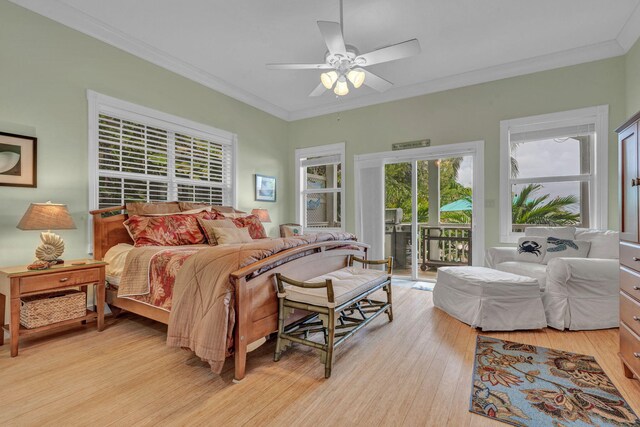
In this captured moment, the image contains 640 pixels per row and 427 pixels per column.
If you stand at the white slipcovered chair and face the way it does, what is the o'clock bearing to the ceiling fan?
The ceiling fan is roughly at 12 o'clock from the white slipcovered chair.

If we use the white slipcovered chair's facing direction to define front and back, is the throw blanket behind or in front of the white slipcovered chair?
in front

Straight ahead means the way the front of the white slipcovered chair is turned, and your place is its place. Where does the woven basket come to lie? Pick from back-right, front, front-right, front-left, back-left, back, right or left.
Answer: front

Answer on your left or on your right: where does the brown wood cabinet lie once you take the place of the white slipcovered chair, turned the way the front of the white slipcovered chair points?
on your left

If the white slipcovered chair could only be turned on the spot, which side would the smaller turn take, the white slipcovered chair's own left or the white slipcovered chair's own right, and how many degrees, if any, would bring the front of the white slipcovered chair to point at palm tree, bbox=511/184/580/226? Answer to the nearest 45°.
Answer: approximately 135° to the white slipcovered chair's own right

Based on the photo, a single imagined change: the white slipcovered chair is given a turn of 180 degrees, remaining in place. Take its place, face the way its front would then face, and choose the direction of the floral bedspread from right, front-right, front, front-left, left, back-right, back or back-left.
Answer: back

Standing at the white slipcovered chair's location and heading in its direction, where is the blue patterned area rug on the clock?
The blue patterned area rug is roughly at 11 o'clock from the white slipcovered chair.

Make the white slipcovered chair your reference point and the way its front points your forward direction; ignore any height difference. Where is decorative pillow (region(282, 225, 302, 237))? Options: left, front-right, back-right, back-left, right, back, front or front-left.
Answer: front-right

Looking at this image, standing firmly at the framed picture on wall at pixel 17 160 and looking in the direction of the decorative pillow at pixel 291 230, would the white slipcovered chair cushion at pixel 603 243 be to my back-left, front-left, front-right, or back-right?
front-right

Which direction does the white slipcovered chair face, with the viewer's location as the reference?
facing the viewer and to the left of the viewer

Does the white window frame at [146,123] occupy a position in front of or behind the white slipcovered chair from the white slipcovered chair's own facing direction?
in front

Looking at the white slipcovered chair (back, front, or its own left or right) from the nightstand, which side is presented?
front

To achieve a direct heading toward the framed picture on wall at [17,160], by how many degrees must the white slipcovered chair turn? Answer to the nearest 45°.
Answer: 0° — it already faces it

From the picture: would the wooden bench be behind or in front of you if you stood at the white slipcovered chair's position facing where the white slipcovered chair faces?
in front

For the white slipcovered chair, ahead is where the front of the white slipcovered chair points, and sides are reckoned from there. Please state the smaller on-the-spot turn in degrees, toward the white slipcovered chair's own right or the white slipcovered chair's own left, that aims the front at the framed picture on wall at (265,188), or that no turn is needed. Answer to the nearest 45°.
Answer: approximately 45° to the white slipcovered chair's own right

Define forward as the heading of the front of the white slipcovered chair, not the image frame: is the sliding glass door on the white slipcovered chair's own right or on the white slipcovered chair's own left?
on the white slipcovered chair's own right

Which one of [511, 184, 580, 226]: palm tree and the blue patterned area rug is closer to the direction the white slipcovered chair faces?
the blue patterned area rug

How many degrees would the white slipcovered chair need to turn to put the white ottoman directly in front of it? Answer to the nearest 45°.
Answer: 0° — it already faces it
